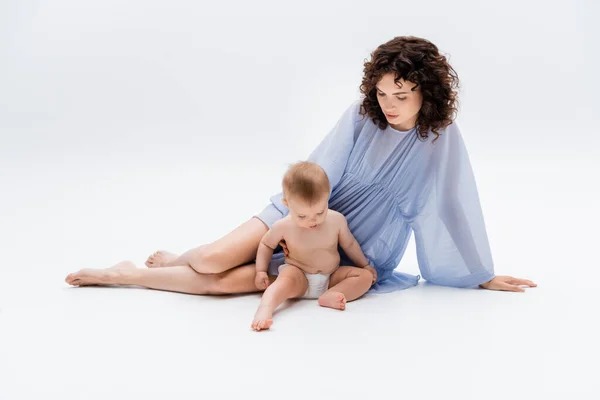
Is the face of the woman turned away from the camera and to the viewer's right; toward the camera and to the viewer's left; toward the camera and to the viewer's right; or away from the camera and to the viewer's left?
toward the camera and to the viewer's left

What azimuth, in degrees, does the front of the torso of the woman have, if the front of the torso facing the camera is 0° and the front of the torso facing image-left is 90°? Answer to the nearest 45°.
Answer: approximately 45°

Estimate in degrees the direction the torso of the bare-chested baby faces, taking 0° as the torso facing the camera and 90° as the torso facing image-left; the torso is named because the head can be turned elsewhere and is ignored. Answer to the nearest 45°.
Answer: approximately 0°
